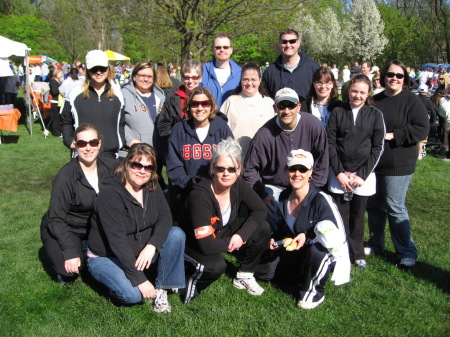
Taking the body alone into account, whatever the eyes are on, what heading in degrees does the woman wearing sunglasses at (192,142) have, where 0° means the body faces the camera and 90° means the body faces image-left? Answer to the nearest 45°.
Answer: approximately 0°

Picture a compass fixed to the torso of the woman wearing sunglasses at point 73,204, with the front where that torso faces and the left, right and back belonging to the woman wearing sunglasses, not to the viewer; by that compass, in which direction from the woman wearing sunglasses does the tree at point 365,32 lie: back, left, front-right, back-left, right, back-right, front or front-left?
left

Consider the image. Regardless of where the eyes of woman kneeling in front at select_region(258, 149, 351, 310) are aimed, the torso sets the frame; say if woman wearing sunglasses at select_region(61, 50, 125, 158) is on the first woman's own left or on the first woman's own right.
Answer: on the first woman's own right

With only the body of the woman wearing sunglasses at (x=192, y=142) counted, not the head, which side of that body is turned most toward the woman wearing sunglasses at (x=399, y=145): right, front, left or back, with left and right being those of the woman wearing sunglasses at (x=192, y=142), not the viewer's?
left

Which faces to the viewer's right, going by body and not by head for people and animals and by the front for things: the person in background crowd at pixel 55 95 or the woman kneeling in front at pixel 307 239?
the person in background crowd

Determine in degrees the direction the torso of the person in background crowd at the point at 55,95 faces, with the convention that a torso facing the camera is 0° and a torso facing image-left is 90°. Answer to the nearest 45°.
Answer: approximately 270°

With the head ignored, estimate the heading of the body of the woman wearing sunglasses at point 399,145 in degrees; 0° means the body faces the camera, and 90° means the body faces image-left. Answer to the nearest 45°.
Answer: approximately 45°

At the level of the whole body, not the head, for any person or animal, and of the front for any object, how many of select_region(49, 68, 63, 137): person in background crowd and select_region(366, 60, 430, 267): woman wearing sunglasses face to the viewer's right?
1
